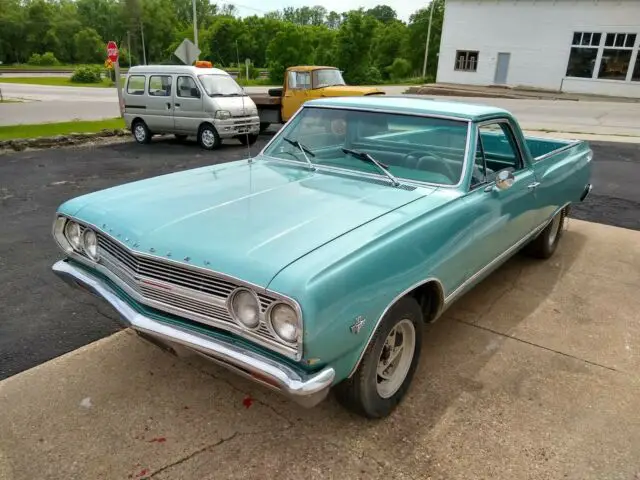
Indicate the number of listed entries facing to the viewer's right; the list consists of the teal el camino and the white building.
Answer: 0

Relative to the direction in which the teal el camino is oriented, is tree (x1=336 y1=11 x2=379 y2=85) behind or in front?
behind

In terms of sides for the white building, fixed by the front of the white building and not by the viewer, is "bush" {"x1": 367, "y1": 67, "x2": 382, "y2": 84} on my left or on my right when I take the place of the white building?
on my right

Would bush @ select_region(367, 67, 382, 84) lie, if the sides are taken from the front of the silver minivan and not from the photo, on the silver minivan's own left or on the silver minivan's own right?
on the silver minivan's own left

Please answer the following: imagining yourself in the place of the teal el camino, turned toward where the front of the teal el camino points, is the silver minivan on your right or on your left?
on your right

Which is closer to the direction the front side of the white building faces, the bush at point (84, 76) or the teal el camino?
the teal el camino

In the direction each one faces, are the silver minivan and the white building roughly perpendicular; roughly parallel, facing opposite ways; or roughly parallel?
roughly perpendicular

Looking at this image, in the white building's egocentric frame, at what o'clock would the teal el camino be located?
The teal el camino is roughly at 12 o'clock from the white building.

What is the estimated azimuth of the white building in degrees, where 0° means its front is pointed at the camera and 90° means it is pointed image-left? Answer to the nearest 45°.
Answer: approximately 0°

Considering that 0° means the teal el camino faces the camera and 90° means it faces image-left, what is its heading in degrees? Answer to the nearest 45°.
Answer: approximately 45°

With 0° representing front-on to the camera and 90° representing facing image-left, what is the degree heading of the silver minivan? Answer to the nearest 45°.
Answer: approximately 315°

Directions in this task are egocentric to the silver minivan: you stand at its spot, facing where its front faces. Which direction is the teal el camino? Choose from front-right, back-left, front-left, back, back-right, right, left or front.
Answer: front-right

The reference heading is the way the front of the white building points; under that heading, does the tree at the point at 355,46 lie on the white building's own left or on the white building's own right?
on the white building's own right

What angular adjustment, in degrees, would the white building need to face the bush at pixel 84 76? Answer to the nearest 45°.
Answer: approximately 90° to its right

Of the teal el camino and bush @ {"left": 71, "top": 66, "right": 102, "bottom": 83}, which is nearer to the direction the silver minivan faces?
the teal el camino
